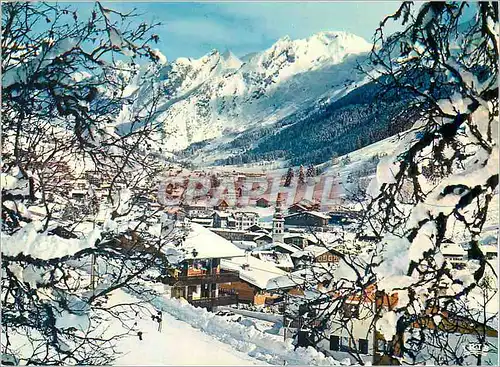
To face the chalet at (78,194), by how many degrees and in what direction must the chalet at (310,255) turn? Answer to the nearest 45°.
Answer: approximately 135° to its right

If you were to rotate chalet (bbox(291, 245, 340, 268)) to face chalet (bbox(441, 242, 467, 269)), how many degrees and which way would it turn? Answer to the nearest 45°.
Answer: approximately 45° to its left

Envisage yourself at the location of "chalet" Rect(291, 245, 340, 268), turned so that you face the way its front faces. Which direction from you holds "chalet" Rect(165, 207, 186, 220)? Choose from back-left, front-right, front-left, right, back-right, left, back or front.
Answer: back-right

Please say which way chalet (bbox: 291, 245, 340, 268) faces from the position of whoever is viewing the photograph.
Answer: facing the viewer and to the right of the viewer
